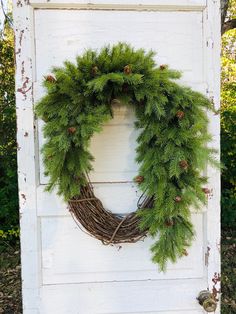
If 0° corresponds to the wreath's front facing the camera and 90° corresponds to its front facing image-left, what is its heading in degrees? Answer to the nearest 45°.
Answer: approximately 0°
